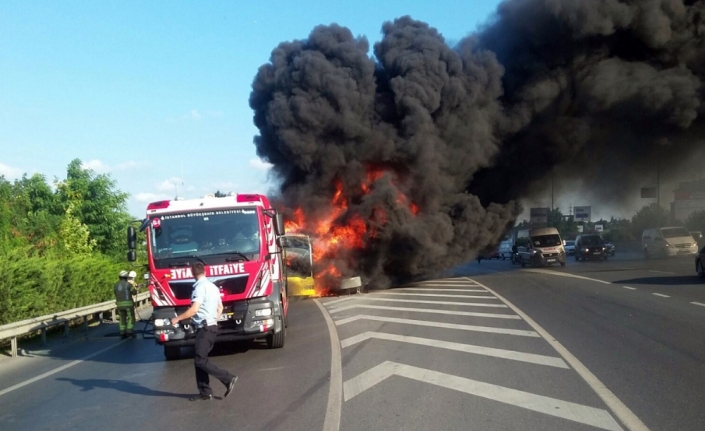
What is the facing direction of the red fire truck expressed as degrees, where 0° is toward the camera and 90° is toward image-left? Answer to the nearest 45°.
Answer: approximately 0°

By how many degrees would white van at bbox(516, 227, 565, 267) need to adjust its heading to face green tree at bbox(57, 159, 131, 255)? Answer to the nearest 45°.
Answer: approximately 90° to its right

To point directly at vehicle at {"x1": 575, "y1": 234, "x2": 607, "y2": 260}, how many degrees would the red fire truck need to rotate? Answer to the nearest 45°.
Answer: approximately 135° to its left

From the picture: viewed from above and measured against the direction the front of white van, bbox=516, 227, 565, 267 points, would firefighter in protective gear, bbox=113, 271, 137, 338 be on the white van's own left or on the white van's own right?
on the white van's own right

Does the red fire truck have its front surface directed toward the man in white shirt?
yes

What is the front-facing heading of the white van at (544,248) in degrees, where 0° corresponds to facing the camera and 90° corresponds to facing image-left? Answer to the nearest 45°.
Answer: approximately 315°
